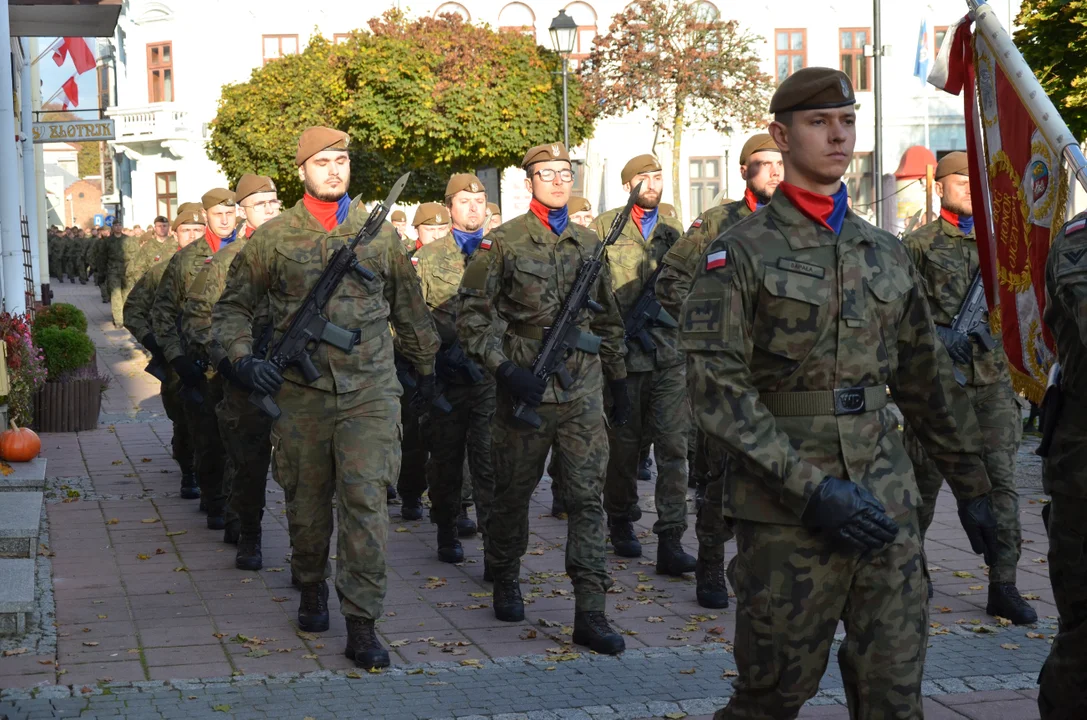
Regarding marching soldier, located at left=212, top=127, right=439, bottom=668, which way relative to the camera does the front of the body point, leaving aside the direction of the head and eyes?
toward the camera

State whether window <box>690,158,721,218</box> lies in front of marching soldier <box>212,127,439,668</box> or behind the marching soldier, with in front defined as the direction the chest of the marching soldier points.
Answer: behind

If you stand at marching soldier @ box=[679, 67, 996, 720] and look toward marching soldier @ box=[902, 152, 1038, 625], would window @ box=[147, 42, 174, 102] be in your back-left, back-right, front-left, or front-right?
front-left

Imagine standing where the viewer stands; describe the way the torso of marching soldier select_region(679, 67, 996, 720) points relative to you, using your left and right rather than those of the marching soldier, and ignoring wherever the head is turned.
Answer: facing the viewer and to the right of the viewer

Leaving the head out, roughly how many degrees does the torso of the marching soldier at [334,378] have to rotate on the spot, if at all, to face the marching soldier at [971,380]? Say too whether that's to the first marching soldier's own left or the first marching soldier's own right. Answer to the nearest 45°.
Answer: approximately 90° to the first marching soldier's own left

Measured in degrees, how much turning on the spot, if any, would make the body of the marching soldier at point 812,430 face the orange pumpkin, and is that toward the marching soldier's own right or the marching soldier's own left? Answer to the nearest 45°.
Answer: approximately 180°

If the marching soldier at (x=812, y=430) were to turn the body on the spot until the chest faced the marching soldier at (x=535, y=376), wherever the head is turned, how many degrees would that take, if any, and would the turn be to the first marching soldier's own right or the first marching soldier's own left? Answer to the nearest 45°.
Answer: approximately 180°

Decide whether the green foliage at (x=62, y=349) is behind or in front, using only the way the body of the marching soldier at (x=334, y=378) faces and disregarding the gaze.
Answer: behind

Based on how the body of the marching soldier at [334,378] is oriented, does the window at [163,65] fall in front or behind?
behind

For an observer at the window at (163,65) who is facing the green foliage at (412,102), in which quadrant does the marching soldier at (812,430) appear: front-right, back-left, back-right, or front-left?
front-right

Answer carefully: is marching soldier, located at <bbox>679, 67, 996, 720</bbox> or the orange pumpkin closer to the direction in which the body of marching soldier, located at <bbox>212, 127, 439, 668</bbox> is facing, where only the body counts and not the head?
the marching soldier

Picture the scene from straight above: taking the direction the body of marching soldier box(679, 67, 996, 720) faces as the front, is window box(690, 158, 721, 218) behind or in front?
behind

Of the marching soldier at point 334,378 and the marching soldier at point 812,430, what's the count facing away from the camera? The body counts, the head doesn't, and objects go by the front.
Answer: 0

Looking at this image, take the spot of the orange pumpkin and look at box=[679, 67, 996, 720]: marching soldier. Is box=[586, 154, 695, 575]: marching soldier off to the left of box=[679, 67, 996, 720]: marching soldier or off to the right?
left

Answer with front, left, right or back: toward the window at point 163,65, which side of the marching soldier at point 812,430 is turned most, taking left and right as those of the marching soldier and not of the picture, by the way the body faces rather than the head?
back
